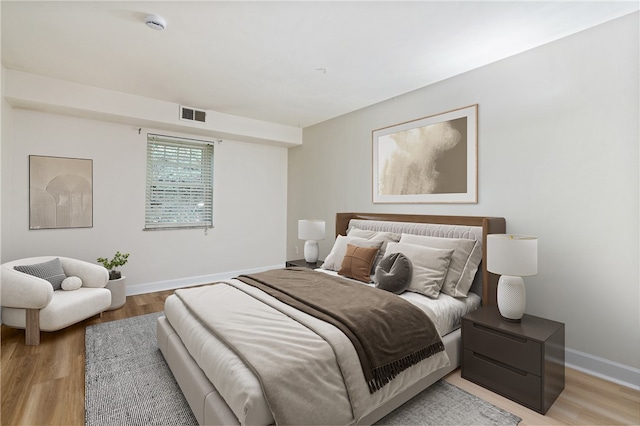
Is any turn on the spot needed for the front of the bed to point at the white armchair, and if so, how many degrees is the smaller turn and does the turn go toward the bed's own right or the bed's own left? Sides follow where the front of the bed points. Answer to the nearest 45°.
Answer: approximately 45° to the bed's own right

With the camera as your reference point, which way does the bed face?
facing the viewer and to the left of the viewer

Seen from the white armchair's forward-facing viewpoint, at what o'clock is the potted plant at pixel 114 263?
The potted plant is roughly at 9 o'clock from the white armchair.

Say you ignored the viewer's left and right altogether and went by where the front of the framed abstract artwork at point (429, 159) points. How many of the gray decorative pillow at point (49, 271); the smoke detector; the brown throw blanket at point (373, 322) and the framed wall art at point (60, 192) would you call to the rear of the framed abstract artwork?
0

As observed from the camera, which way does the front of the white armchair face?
facing the viewer and to the right of the viewer

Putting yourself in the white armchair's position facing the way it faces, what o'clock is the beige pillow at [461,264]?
The beige pillow is roughly at 12 o'clock from the white armchair.

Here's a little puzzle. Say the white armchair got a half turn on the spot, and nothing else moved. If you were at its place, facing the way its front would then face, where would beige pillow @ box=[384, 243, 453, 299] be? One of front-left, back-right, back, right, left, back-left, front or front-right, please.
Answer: back

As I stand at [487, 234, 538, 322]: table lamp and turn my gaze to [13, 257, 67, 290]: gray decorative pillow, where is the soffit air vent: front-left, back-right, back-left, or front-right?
front-right

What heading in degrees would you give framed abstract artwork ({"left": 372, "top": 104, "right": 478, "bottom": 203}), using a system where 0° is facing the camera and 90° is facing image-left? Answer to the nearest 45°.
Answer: approximately 45°

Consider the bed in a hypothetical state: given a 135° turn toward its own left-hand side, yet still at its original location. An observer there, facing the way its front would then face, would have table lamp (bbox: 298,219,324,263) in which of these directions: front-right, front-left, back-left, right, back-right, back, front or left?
left

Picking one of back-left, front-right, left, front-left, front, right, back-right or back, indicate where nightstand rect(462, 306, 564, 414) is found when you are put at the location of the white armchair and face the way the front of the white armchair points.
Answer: front

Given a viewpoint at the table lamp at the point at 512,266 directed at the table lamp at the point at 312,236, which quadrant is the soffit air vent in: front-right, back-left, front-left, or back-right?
front-left

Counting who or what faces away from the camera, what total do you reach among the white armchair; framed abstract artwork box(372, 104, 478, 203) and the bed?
0

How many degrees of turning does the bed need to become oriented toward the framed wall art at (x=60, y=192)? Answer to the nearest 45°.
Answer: approximately 90° to its right
